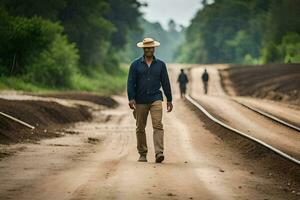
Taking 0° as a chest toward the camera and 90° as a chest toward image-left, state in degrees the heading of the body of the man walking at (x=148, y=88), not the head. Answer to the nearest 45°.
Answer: approximately 0°
